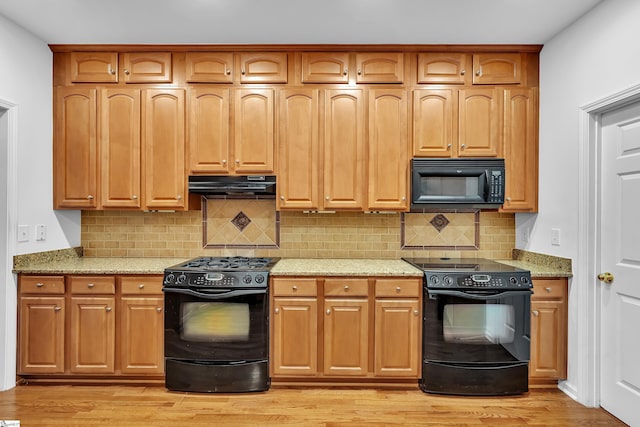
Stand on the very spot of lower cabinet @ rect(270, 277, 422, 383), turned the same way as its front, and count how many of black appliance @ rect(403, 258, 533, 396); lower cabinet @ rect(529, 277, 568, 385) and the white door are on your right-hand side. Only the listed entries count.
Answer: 0

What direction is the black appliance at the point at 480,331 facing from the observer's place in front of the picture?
facing the viewer

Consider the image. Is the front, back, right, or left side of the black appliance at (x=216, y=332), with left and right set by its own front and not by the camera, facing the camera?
front

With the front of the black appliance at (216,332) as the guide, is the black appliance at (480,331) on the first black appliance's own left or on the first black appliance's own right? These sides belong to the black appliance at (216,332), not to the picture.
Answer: on the first black appliance's own left

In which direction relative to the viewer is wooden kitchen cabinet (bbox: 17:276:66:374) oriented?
toward the camera

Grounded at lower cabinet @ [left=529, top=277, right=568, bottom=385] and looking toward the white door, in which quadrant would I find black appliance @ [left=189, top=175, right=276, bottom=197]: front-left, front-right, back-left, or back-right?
back-right

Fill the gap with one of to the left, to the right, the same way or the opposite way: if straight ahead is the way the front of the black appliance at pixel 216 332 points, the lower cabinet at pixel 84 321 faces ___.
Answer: the same way

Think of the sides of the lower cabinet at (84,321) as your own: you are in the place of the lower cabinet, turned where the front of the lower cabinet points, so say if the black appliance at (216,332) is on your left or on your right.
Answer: on your left

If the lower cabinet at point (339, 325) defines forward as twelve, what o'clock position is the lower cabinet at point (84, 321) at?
the lower cabinet at point (84, 321) is roughly at 3 o'clock from the lower cabinet at point (339, 325).

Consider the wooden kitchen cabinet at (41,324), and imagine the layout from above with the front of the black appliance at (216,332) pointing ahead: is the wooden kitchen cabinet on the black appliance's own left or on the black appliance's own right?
on the black appliance's own right

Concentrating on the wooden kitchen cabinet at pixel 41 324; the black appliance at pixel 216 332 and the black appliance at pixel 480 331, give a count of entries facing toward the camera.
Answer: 3

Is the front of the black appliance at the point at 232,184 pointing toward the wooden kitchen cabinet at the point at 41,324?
no

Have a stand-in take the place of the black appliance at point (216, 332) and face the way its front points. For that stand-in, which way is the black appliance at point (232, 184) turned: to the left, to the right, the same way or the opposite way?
the same way

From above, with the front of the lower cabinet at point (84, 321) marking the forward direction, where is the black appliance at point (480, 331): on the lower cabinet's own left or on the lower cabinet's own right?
on the lower cabinet's own left

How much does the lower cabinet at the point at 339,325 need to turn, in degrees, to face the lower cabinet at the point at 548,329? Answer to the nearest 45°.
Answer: approximately 90° to its left

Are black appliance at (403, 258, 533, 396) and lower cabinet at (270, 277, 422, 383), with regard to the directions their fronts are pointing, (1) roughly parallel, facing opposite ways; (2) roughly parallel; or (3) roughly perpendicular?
roughly parallel

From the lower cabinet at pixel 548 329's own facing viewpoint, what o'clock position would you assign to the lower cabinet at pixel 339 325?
the lower cabinet at pixel 339 325 is roughly at 2 o'clock from the lower cabinet at pixel 548 329.
